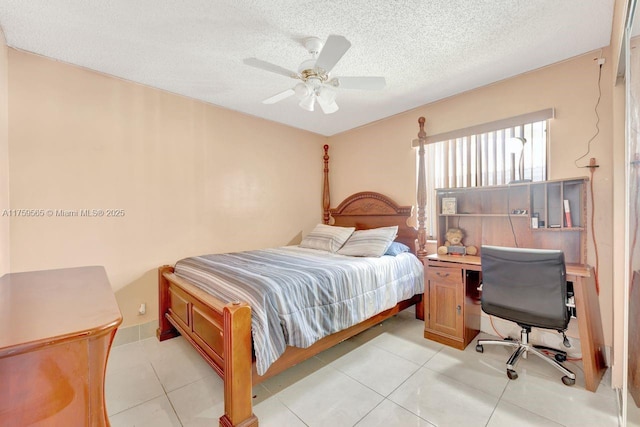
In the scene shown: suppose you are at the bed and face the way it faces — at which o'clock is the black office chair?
The black office chair is roughly at 8 o'clock from the bed.

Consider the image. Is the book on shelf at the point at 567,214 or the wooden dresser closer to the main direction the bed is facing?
the wooden dresser

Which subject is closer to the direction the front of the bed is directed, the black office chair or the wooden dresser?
the wooden dresser

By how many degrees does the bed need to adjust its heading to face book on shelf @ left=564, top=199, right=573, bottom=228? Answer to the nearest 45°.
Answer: approximately 135° to its left

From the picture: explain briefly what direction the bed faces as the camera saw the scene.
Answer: facing the viewer and to the left of the viewer
